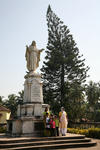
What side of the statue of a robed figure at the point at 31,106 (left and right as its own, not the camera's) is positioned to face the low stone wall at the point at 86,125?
left

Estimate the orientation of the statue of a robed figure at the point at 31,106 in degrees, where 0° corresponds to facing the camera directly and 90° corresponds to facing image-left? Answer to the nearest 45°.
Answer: approximately 315°

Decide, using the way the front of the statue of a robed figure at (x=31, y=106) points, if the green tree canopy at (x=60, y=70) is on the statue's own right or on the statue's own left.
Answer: on the statue's own left
